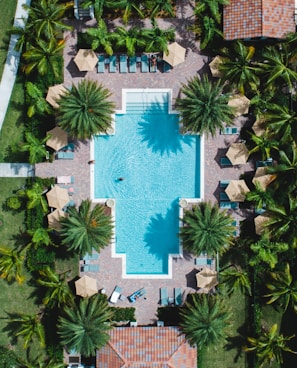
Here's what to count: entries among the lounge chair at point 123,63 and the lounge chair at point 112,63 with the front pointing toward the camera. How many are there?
2

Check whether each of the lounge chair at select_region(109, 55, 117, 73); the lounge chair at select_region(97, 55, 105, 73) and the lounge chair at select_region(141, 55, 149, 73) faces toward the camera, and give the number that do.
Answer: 3

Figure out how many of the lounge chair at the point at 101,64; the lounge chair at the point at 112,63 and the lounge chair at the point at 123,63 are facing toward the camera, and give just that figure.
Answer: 3

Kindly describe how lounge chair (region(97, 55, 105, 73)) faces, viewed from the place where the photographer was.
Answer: facing the viewer

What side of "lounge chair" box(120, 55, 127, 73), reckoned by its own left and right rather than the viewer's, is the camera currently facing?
front

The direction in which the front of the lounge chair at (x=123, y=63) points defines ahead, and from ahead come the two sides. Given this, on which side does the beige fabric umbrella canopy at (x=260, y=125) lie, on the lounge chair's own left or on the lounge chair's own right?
on the lounge chair's own left

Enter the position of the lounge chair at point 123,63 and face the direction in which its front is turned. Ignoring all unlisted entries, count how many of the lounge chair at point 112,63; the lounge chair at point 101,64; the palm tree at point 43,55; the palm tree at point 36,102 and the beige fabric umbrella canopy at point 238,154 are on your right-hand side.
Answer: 4

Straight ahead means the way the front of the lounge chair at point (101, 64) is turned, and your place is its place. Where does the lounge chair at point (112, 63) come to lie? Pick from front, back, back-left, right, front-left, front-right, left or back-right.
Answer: left

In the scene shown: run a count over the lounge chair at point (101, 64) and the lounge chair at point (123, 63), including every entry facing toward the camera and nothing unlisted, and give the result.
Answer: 2
